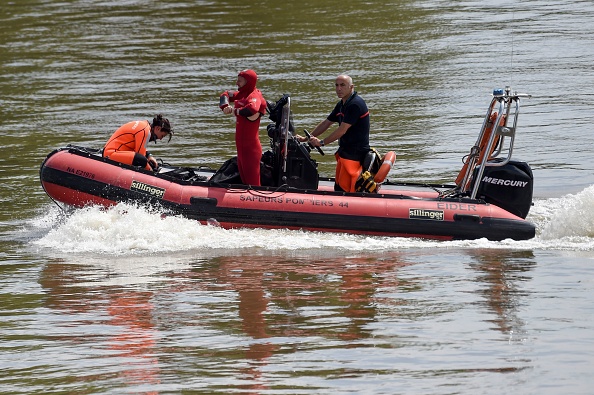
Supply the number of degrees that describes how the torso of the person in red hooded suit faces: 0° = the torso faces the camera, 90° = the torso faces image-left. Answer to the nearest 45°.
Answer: approximately 90°

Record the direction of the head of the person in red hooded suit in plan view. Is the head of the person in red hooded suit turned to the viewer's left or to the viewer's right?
to the viewer's left

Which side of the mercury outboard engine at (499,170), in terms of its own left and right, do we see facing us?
left

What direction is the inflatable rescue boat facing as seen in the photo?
to the viewer's left
